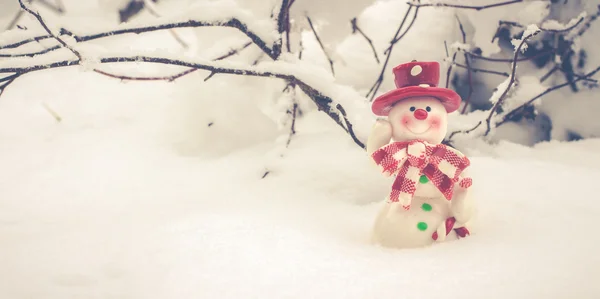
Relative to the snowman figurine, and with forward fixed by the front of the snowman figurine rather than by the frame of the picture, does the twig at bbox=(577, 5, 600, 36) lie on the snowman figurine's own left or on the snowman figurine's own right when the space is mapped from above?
on the snowman figurine's own left

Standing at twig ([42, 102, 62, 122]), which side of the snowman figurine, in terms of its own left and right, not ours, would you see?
right

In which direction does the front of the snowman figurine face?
toward the camera

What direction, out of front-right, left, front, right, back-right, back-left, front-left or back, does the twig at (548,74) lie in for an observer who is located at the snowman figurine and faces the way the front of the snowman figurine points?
back-left
